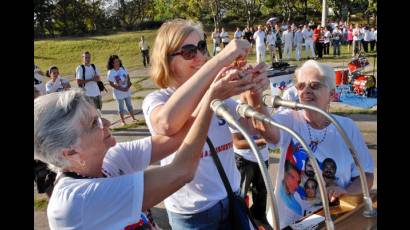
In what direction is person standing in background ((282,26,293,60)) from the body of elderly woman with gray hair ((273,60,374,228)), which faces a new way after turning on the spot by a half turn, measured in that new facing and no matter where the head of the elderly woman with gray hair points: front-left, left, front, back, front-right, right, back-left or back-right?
front-left

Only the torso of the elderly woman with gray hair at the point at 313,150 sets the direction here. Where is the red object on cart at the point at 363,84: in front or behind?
behind

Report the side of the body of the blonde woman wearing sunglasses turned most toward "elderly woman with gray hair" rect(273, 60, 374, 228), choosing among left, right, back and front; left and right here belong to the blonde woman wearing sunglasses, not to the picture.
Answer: left

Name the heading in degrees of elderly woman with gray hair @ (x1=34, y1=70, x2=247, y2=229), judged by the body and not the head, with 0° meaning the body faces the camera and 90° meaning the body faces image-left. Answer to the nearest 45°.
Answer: approximately 270°

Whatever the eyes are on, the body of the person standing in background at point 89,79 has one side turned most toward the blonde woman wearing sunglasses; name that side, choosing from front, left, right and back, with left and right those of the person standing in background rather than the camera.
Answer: front

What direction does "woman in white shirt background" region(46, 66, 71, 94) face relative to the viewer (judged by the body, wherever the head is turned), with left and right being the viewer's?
facing the viewer and to the right of the viewer

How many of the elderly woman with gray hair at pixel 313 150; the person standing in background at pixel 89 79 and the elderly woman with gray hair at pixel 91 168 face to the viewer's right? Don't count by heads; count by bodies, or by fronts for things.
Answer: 1

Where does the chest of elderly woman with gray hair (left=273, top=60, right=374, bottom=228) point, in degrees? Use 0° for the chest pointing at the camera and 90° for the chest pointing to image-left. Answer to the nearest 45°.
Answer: approximately 45°

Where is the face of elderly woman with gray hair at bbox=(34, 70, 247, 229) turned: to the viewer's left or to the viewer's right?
to the viewer's right

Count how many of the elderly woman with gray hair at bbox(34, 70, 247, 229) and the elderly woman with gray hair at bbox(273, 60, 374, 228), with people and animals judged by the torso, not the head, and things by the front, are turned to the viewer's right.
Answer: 1

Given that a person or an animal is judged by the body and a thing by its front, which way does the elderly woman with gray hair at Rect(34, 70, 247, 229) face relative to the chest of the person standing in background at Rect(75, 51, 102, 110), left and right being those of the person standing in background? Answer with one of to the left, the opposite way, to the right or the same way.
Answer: to the left

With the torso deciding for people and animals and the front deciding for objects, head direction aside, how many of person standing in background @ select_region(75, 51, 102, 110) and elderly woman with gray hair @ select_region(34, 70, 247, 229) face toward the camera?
1

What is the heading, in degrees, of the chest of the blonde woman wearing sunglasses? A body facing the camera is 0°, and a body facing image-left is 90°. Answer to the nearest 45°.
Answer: approximately 315°
